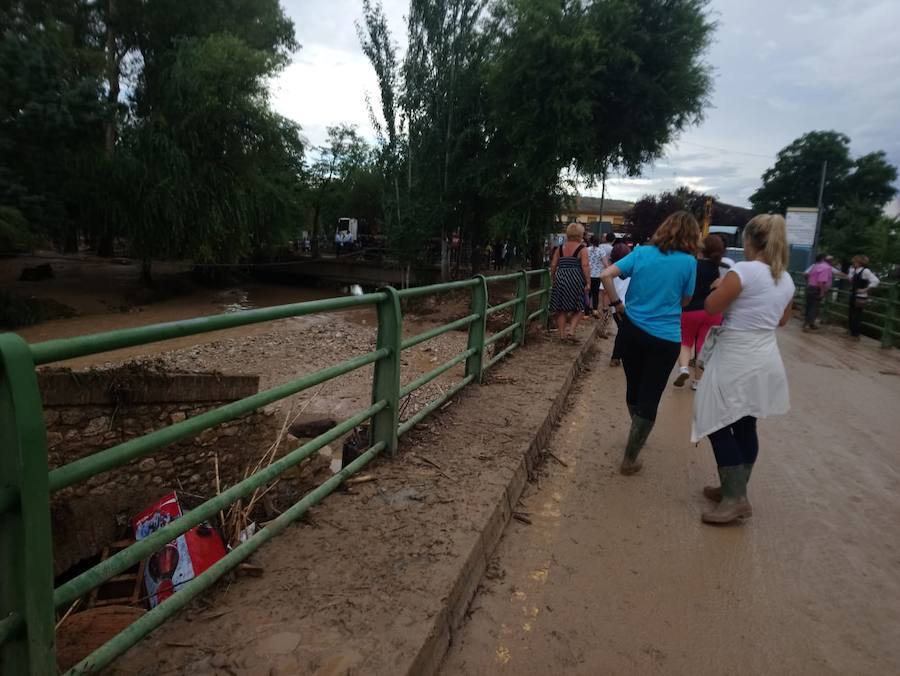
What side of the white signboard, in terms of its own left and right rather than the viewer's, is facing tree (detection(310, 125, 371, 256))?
right

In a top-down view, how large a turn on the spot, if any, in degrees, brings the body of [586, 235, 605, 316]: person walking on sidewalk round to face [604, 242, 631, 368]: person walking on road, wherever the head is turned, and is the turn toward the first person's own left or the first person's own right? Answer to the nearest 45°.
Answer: approximately 180°

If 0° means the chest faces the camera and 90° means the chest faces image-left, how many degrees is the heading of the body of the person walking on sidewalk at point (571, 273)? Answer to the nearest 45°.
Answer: approximately 180°

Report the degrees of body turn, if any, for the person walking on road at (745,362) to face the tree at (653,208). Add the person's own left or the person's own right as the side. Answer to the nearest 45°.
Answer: approximately 45° to the person's own right

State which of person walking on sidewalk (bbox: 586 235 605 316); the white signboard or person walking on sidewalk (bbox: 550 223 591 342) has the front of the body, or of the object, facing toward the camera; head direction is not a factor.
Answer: the white signboard

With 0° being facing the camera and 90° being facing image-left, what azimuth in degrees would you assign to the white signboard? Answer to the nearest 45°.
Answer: approximately 0°

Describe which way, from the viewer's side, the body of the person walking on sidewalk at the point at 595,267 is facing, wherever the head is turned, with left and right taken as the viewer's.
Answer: facing away from the viewer

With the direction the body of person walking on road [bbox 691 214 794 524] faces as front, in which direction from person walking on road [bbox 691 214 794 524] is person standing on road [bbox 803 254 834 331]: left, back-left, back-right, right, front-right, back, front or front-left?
front-right

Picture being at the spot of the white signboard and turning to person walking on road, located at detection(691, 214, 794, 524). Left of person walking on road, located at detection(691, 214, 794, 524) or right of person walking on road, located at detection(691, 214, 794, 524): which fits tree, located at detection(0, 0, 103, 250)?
right

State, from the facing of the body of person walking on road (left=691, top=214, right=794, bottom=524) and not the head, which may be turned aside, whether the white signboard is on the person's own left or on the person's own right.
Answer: on the person's own right

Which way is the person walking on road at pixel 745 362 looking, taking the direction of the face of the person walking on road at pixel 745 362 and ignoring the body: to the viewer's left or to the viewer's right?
to the viewer's left

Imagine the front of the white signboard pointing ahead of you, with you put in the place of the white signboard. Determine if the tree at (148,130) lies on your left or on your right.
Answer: on your right
